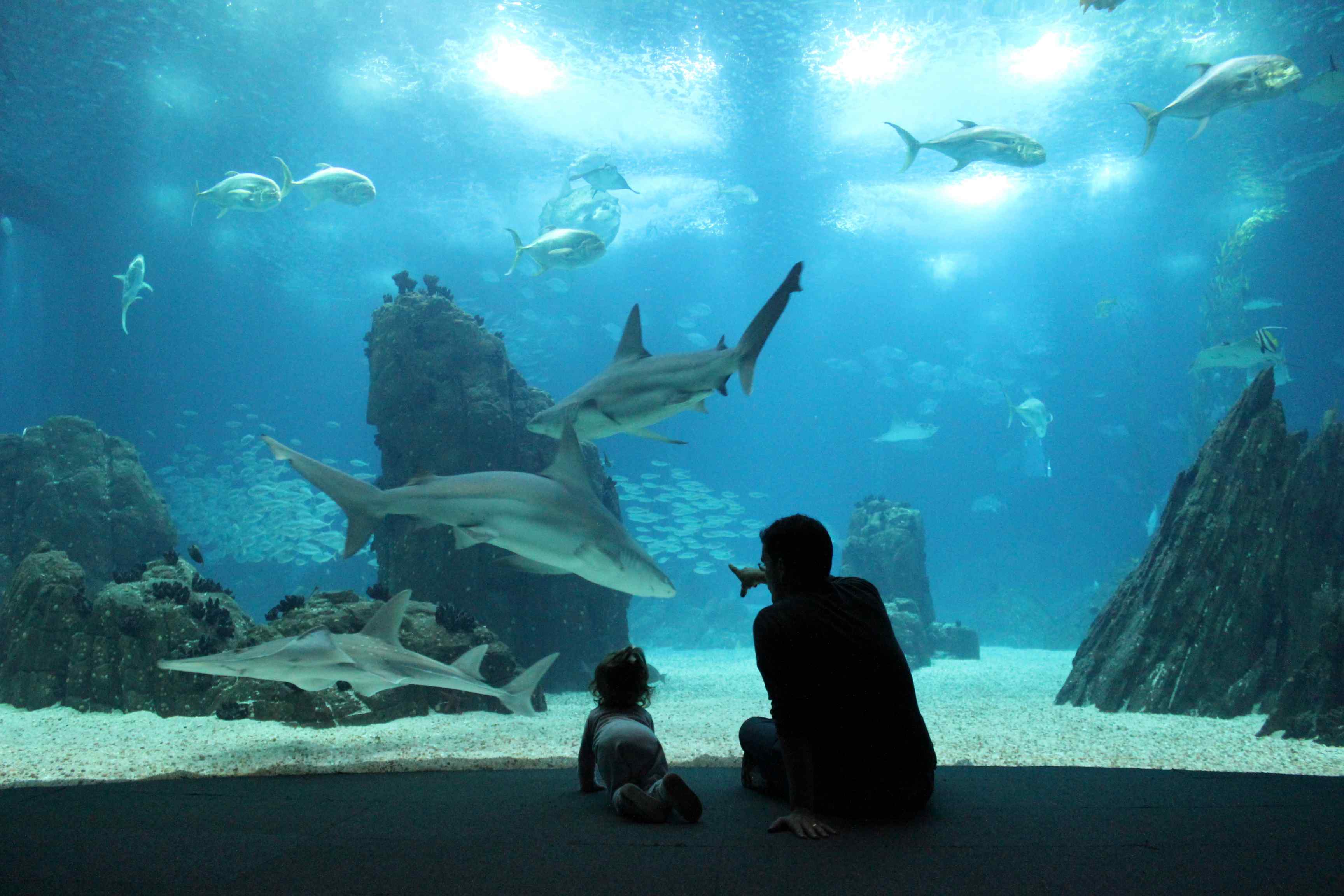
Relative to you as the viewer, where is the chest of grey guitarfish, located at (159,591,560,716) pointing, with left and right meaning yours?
facing to the left of the viewer

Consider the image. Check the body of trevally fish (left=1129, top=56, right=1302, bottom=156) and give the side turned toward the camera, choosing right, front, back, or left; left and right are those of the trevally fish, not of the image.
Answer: right

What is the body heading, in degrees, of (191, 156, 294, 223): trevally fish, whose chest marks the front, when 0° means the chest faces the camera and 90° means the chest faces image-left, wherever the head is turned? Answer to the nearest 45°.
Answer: approximately 270°

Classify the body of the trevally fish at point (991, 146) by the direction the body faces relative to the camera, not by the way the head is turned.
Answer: to the viewer's right

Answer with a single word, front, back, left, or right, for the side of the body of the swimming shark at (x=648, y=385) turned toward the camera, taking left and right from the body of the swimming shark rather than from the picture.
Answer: left

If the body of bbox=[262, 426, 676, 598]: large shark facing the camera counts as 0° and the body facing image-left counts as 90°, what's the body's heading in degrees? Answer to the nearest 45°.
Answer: approximately 270°

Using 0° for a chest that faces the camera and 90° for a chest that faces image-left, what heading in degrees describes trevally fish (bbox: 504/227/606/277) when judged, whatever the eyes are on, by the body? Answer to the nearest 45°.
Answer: approximately 270°

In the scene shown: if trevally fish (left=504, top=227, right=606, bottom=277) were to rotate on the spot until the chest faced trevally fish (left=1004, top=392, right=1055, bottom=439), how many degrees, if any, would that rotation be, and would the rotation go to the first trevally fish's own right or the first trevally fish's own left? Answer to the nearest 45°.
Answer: approximately 45° to the first trevally fish's own left

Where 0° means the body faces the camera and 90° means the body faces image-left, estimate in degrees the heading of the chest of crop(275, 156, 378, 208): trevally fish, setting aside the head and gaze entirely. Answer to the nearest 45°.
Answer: approximately 270°

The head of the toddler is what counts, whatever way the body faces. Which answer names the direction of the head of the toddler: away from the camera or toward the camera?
away from the camera
